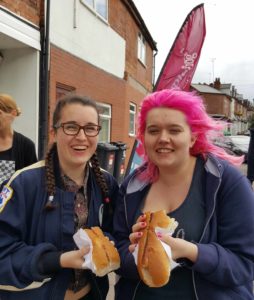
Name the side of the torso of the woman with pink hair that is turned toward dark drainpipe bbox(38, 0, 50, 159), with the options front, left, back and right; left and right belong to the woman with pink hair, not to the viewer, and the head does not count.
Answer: right

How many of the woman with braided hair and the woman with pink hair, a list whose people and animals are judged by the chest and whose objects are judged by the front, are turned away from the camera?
0

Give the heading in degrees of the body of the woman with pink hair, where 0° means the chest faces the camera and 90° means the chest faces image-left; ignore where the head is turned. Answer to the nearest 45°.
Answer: approximately 45°

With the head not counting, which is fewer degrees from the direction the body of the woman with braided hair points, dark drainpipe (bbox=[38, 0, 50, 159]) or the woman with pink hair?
the woman with pink hair

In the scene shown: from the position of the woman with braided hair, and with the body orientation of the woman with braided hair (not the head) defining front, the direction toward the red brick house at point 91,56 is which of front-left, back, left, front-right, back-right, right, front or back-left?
back-left

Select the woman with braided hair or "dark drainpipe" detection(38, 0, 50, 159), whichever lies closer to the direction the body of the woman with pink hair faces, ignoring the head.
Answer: the woman with braided hair

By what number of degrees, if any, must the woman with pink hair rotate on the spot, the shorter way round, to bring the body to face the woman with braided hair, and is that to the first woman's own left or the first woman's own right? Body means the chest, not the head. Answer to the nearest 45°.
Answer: approximately 45° to the first woman's own right

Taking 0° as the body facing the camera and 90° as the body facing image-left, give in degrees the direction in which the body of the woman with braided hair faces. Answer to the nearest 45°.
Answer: approximately 315°

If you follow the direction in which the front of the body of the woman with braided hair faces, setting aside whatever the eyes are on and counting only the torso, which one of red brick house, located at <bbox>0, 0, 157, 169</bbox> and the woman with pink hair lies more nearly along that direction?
the woman with pink hair

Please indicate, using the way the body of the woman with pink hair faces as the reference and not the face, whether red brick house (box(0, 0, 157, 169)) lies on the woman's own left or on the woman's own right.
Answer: on the woman's own right
